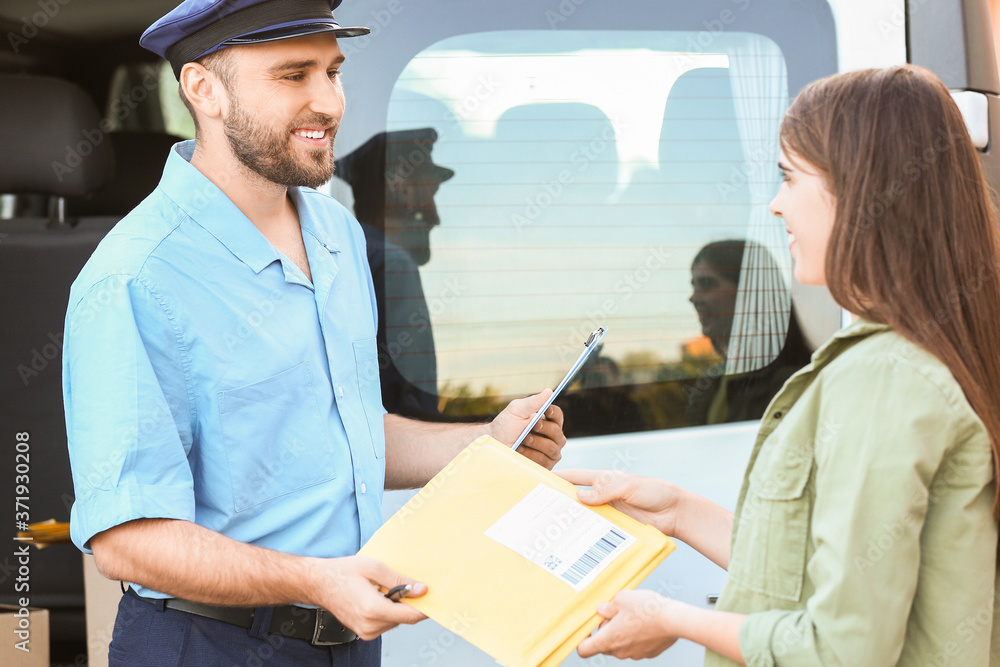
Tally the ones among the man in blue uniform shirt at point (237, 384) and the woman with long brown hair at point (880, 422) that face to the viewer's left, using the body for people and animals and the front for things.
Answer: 1

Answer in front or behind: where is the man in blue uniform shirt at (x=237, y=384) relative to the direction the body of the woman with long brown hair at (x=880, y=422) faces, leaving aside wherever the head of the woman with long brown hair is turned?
in front

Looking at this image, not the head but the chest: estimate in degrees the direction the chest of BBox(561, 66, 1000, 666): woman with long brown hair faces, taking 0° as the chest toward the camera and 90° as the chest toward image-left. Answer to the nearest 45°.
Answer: approximately 90°

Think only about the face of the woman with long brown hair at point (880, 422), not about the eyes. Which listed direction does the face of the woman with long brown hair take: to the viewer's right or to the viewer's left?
to the viewer's left

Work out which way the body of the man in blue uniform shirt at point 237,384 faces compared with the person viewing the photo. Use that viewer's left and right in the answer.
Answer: facing the viewer and to the right of the viewer

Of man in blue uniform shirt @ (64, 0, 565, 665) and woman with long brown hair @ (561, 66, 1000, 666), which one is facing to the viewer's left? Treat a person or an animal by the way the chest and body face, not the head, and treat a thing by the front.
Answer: the woman with long brown hair

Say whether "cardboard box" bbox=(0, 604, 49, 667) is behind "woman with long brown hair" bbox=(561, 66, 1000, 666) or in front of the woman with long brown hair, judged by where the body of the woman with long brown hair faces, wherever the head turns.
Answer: in front

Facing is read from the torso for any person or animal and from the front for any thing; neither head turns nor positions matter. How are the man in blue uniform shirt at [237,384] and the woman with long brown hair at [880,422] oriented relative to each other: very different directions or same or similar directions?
very different directions

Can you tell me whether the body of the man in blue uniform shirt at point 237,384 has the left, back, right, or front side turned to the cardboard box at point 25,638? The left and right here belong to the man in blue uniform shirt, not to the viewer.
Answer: back

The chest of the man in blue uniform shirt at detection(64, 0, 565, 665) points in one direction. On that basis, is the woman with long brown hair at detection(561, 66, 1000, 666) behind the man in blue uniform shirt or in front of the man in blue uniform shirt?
in front
